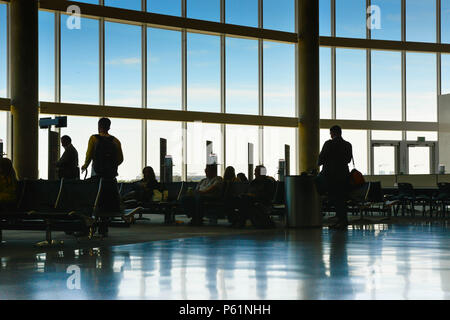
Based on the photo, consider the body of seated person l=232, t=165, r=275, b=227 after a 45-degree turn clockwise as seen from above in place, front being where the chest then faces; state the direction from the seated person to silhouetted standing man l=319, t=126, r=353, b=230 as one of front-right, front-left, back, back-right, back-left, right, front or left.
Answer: back-right

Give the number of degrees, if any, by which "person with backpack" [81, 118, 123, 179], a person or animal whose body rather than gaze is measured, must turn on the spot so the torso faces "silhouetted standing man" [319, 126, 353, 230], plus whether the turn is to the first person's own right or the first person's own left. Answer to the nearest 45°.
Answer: approximately 90° to the first person's own right

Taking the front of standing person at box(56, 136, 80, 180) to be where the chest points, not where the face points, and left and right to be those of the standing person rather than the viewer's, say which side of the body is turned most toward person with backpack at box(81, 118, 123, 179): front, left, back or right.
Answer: left

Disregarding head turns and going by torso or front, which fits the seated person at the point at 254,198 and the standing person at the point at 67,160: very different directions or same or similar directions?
same or similar directions

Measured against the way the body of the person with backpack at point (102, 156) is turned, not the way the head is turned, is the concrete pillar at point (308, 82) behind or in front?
in front

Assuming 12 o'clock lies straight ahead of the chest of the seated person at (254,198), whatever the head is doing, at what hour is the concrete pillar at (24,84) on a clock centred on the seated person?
The concrete pillar is roughly at 3 o'clock from the seated person.

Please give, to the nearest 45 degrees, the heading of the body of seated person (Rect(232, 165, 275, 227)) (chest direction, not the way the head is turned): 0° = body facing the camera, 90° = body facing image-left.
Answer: approximately 45°

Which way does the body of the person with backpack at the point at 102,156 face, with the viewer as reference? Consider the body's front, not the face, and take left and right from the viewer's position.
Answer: facing away from the viewer

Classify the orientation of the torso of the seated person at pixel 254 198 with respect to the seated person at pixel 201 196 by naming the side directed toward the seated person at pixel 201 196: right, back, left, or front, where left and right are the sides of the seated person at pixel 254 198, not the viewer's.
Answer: right
